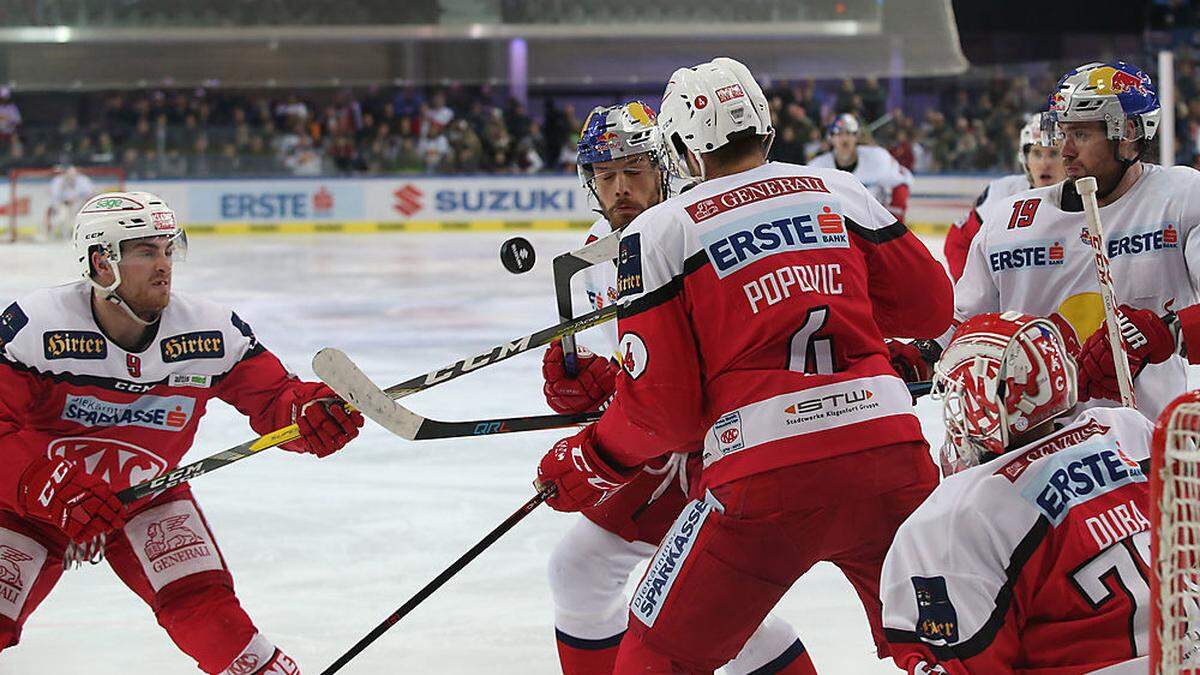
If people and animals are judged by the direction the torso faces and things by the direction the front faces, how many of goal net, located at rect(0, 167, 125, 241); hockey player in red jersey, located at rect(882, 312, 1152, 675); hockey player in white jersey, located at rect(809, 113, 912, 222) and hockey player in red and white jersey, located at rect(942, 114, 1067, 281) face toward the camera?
3

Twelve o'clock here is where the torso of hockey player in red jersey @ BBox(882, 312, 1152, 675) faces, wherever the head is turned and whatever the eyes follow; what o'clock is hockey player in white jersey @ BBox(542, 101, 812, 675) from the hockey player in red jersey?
The hockey player in white jersey is roughly at 12 o'clock from the hockey player in red jersey.

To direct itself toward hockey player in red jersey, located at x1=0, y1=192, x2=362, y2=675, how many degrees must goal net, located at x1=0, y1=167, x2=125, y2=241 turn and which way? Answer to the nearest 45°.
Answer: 0° — it already faces them

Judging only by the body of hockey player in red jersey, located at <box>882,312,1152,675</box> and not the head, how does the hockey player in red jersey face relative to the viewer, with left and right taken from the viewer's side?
facing away from the viewer and to the left of the viewer

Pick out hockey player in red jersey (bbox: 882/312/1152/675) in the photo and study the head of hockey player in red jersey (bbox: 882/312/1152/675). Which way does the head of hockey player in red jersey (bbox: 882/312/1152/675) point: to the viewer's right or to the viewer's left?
to the viewer's left

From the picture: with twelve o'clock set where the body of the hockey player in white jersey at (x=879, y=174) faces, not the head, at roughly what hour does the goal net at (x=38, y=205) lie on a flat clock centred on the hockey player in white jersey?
The goal net is roughly at 4 o'clock from the hockey player in white jersey.

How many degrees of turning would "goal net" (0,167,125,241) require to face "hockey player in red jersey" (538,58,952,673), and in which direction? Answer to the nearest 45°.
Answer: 0° — it already faces them

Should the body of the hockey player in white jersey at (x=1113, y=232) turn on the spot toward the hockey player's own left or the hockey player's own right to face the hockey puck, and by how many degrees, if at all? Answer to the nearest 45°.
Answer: approximately 45° to the hockey player's own right

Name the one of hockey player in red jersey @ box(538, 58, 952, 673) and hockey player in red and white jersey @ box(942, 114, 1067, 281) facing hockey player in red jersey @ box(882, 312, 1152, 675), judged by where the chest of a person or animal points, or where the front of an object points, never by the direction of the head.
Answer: the hockey player in red and white jersey
